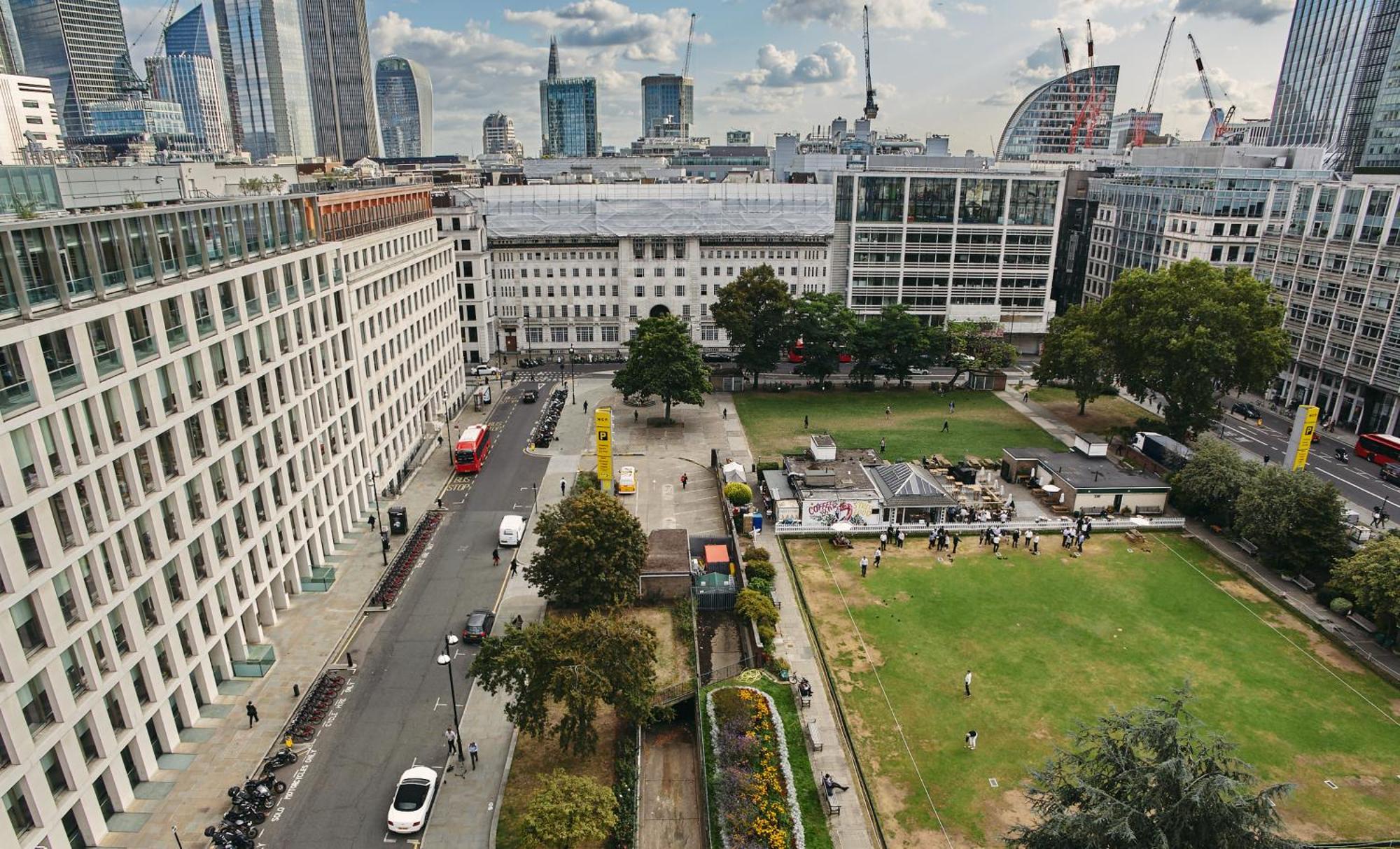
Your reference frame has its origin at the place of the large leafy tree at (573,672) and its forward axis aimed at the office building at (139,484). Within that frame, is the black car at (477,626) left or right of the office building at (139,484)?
right

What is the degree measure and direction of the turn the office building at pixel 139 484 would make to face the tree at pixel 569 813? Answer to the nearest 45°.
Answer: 0° — it already faces it

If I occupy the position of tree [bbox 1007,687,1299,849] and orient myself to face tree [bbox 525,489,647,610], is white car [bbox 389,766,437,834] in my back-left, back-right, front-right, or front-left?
front-left

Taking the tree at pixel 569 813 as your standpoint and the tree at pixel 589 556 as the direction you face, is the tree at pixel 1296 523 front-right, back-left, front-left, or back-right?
front-right

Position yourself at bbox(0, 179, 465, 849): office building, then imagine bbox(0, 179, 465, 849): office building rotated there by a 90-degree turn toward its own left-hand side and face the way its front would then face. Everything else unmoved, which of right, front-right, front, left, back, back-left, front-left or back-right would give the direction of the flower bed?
right

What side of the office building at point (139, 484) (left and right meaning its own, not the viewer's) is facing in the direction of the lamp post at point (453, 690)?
front

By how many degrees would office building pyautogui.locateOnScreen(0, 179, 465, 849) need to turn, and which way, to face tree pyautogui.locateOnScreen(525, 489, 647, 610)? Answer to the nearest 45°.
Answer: approximately 45° to its left

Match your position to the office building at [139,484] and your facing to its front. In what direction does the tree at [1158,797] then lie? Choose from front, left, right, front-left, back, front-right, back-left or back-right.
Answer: front

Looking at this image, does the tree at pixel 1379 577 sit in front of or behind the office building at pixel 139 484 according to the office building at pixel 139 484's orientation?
in front

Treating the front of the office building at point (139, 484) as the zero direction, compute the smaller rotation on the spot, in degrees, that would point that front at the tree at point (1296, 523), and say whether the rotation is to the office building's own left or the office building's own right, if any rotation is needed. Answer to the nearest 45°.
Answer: approximately 45° to the office building's own left
